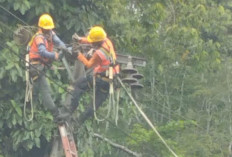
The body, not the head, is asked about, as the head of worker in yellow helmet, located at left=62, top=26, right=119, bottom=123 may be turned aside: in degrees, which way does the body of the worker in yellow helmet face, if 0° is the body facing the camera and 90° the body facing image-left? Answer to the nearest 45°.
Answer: approximately 90°

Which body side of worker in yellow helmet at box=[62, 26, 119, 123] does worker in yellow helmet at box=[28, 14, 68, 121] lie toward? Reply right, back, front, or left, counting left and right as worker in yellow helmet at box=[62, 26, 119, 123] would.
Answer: front
